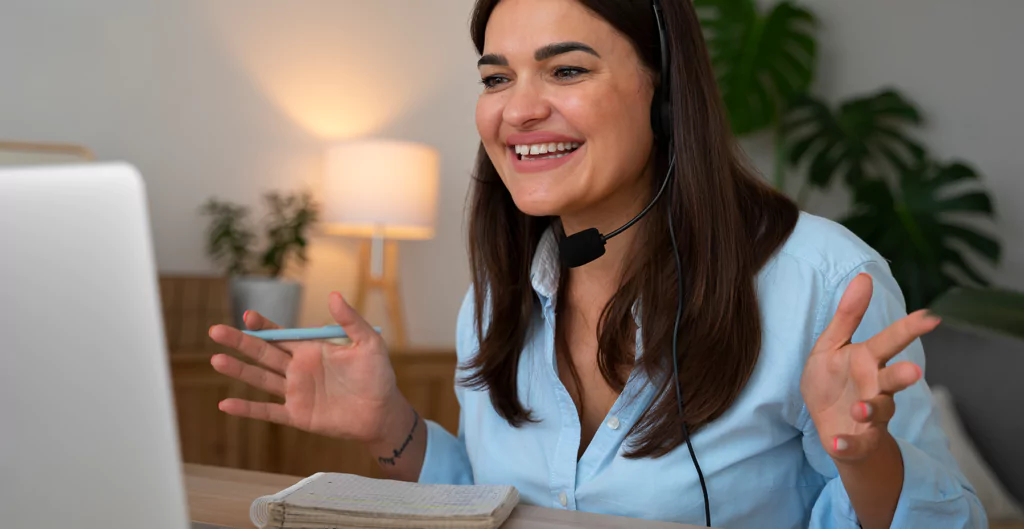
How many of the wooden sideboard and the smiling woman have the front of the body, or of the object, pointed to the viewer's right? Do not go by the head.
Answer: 0

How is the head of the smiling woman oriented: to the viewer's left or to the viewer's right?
to the viewer's left

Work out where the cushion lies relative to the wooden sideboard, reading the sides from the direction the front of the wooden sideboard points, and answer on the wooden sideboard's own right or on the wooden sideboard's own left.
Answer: on the wooden sideboard's own left

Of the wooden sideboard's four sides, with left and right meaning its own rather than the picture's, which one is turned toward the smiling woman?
front

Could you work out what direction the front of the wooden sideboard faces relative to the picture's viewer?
facing the viewer

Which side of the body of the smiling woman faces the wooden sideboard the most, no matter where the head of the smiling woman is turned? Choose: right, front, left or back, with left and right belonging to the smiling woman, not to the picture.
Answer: right

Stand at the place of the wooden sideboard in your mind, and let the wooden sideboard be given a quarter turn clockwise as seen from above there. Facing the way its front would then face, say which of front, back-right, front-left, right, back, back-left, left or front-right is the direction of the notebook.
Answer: left

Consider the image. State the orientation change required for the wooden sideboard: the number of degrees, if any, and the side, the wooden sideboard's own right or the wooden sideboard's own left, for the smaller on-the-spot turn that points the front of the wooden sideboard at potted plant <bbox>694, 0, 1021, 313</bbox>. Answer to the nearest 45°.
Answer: approximately 90° to the wooden sideboard's own left

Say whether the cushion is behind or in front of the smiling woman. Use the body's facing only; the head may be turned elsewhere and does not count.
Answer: behind

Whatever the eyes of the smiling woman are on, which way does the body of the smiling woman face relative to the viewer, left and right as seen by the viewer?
facing the viewer and to the left of the viewer
